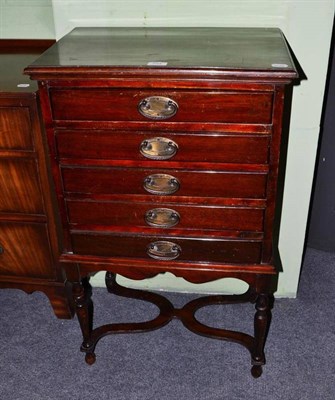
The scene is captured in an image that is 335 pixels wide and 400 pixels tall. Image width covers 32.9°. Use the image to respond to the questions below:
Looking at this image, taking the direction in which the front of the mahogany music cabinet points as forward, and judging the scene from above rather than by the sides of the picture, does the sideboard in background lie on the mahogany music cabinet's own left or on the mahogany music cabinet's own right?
on the mahogany music cabinet's own right

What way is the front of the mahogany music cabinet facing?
toward the camera

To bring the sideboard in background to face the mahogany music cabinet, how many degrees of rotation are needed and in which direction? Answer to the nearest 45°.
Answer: approximately 45° to its left

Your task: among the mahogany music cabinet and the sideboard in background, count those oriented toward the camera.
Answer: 2

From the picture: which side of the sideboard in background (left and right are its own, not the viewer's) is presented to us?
front
